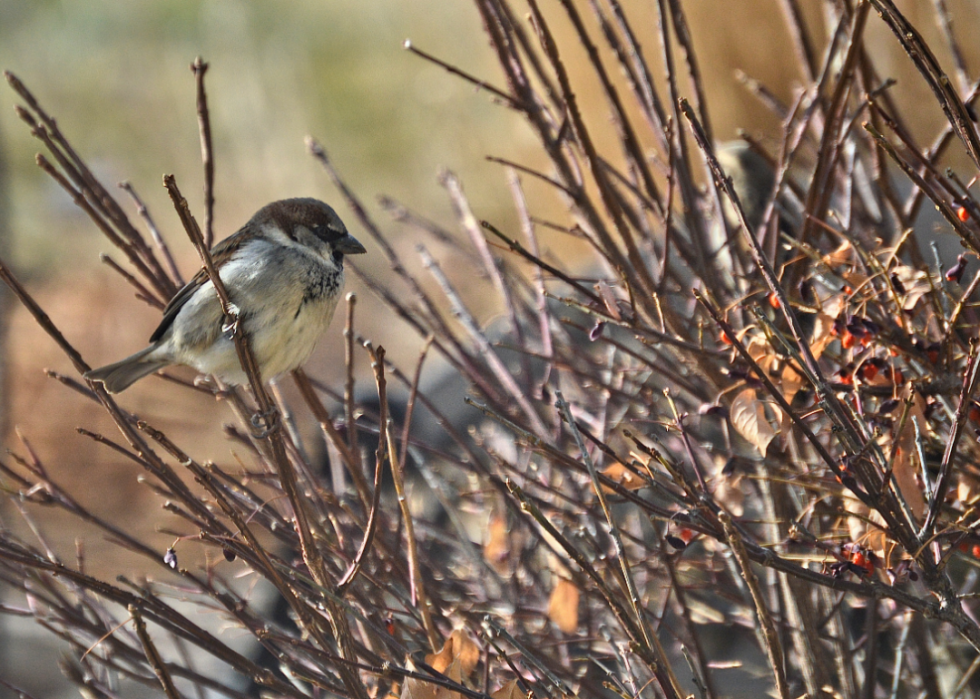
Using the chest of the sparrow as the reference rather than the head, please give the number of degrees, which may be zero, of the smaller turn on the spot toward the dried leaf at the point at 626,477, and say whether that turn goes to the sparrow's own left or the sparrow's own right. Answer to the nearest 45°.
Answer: approximately 45° to the sparrow's own left

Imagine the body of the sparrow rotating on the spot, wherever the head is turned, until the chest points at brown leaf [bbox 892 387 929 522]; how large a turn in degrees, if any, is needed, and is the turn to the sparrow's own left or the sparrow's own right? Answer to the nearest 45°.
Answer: approximately 45° to the sparrow's own left

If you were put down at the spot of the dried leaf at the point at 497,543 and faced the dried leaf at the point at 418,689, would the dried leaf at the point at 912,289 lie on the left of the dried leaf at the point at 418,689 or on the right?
left

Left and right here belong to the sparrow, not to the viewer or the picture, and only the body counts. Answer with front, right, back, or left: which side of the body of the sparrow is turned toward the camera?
right
